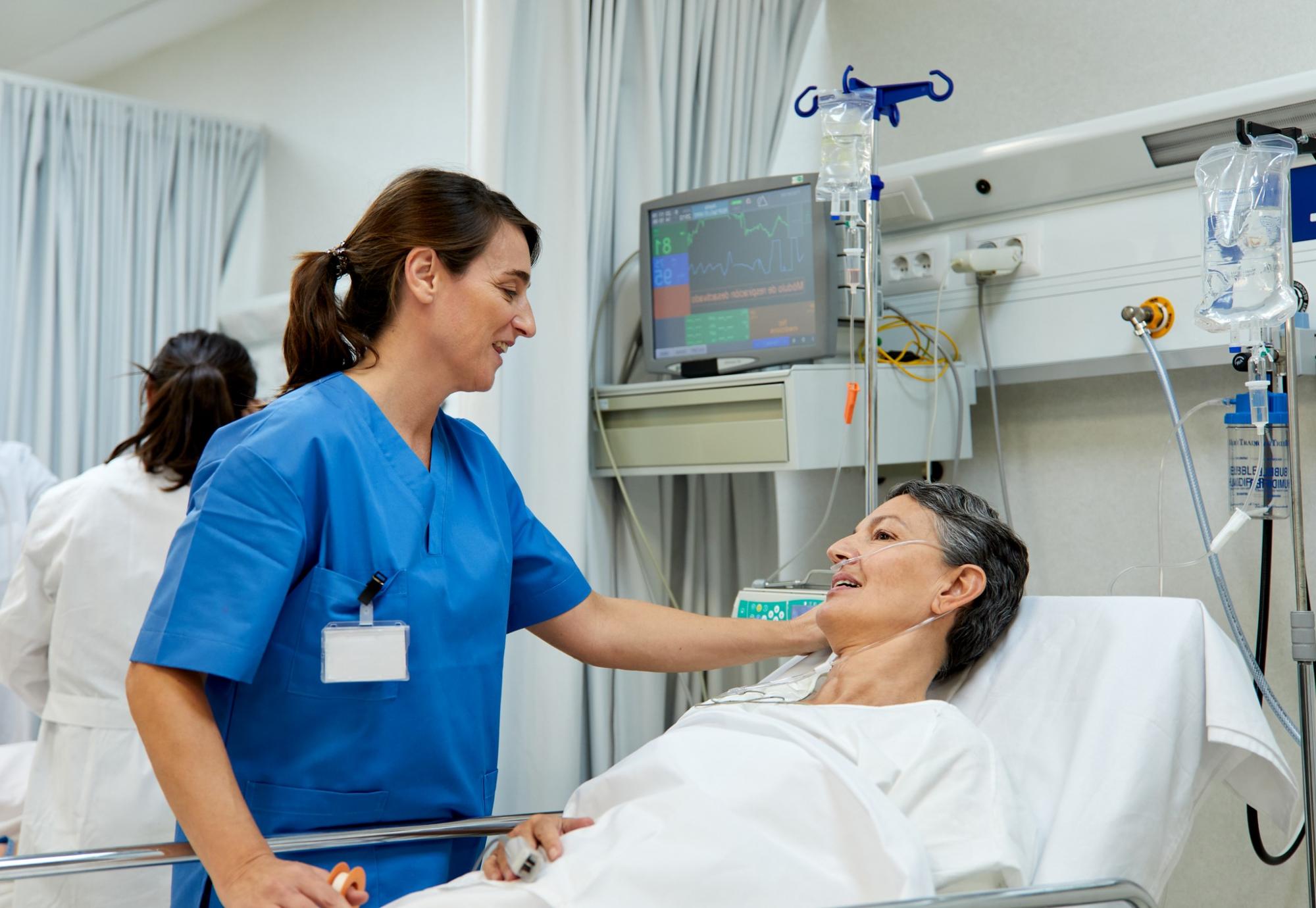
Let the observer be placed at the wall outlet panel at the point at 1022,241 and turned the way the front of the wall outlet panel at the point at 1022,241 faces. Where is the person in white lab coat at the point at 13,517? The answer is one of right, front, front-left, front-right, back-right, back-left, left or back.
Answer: front-right

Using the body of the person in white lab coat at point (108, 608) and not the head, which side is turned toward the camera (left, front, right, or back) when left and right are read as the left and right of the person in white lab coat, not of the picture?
back

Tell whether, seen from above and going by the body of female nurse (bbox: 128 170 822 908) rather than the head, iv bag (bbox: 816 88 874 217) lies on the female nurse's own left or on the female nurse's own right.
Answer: on the female nurse's own left

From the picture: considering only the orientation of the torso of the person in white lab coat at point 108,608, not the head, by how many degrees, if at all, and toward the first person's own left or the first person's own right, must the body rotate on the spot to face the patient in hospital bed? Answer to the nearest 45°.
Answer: approximately 135° to the first person's own right

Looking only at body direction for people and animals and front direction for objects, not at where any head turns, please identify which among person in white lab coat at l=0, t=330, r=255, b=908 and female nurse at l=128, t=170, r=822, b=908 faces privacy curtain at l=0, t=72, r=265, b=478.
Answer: the person in white lab coat

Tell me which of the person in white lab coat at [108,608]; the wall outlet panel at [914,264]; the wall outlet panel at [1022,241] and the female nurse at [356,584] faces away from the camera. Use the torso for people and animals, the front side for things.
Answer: the person in white lab coat

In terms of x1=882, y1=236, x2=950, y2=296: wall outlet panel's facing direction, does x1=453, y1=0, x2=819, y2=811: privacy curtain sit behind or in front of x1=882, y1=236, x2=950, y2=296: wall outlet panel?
in front

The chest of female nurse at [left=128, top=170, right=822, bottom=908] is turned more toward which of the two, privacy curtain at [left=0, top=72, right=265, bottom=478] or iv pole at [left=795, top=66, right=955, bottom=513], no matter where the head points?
the iv pole

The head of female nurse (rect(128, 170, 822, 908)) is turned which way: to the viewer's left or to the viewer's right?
to the viewer's right

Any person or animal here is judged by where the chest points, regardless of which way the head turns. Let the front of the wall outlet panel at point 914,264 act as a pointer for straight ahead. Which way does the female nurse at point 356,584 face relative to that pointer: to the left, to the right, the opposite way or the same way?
to the left

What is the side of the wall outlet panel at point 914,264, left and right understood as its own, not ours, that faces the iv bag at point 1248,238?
left
